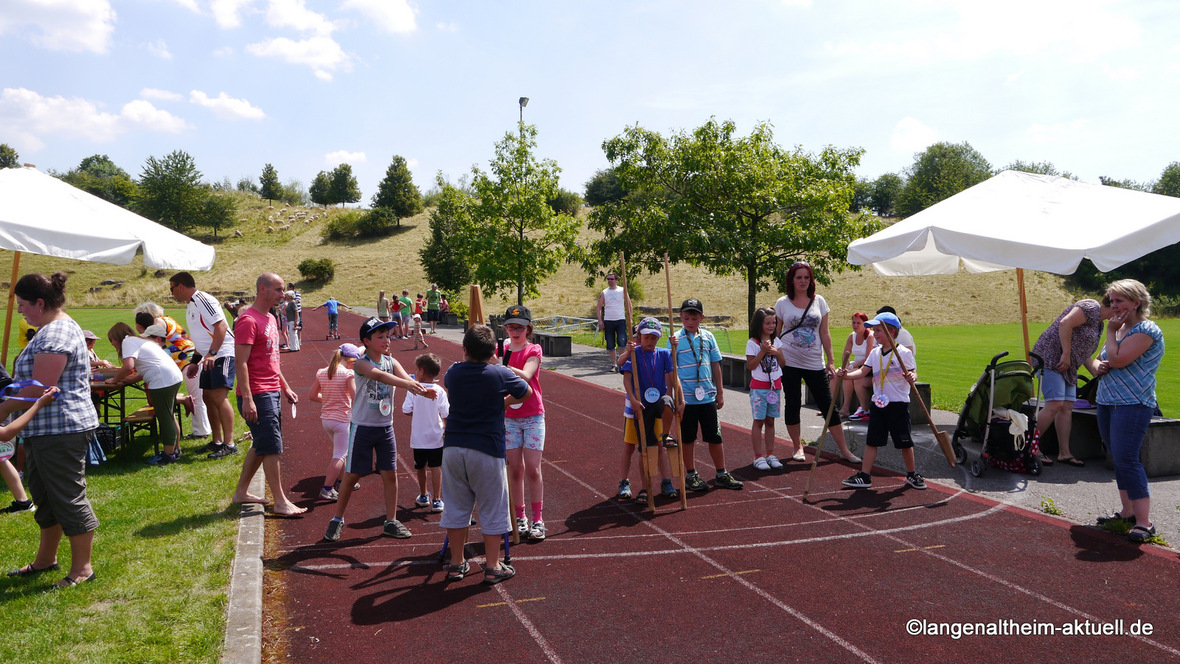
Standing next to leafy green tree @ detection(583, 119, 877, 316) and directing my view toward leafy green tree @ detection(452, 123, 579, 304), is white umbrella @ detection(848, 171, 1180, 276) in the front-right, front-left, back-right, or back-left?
back-left

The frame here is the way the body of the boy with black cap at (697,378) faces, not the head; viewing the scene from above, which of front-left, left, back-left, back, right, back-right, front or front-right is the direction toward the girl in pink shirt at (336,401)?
right

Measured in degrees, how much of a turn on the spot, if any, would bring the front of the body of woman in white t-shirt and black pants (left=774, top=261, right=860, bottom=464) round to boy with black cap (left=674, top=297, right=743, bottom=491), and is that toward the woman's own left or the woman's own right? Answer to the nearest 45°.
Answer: approximately 45° to the woman's own right

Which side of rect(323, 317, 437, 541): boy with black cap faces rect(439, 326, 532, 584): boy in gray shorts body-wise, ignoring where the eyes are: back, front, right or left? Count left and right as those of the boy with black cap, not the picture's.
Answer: front

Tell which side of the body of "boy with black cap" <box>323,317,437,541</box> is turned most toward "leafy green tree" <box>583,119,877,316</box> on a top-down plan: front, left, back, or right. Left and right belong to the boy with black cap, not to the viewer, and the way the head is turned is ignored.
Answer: left

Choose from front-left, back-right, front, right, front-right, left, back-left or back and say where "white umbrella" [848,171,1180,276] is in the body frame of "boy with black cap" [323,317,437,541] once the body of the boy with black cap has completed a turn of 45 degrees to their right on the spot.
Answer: left

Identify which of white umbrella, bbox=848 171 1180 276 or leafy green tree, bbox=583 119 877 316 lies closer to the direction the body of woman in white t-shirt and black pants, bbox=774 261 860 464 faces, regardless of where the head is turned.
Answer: the white umbrella

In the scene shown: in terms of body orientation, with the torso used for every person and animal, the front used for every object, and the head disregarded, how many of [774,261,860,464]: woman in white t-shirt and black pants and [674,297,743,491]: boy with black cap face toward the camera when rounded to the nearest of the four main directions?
2

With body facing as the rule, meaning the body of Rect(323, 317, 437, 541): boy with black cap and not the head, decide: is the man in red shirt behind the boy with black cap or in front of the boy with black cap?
behind
